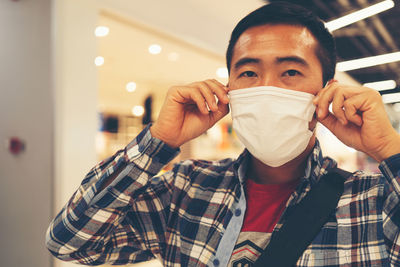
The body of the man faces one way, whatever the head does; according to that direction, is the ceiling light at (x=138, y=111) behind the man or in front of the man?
behind

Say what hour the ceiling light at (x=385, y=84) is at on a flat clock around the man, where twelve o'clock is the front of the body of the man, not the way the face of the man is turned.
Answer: The ceiling light is roughly at 7 o'clock from the man.

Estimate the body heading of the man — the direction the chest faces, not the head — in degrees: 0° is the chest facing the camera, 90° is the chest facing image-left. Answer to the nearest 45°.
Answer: approximately 0°

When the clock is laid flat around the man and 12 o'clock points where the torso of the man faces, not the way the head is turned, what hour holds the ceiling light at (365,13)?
The ceiling light is roughly at 7 o'clock from the man.

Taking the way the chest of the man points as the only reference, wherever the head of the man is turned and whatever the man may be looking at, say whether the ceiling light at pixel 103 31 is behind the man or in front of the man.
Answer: behind

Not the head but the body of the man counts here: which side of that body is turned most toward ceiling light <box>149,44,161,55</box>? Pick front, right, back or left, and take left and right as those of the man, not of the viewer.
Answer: back

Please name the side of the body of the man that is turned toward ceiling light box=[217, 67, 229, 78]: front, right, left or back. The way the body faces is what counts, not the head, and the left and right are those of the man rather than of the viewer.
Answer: back
